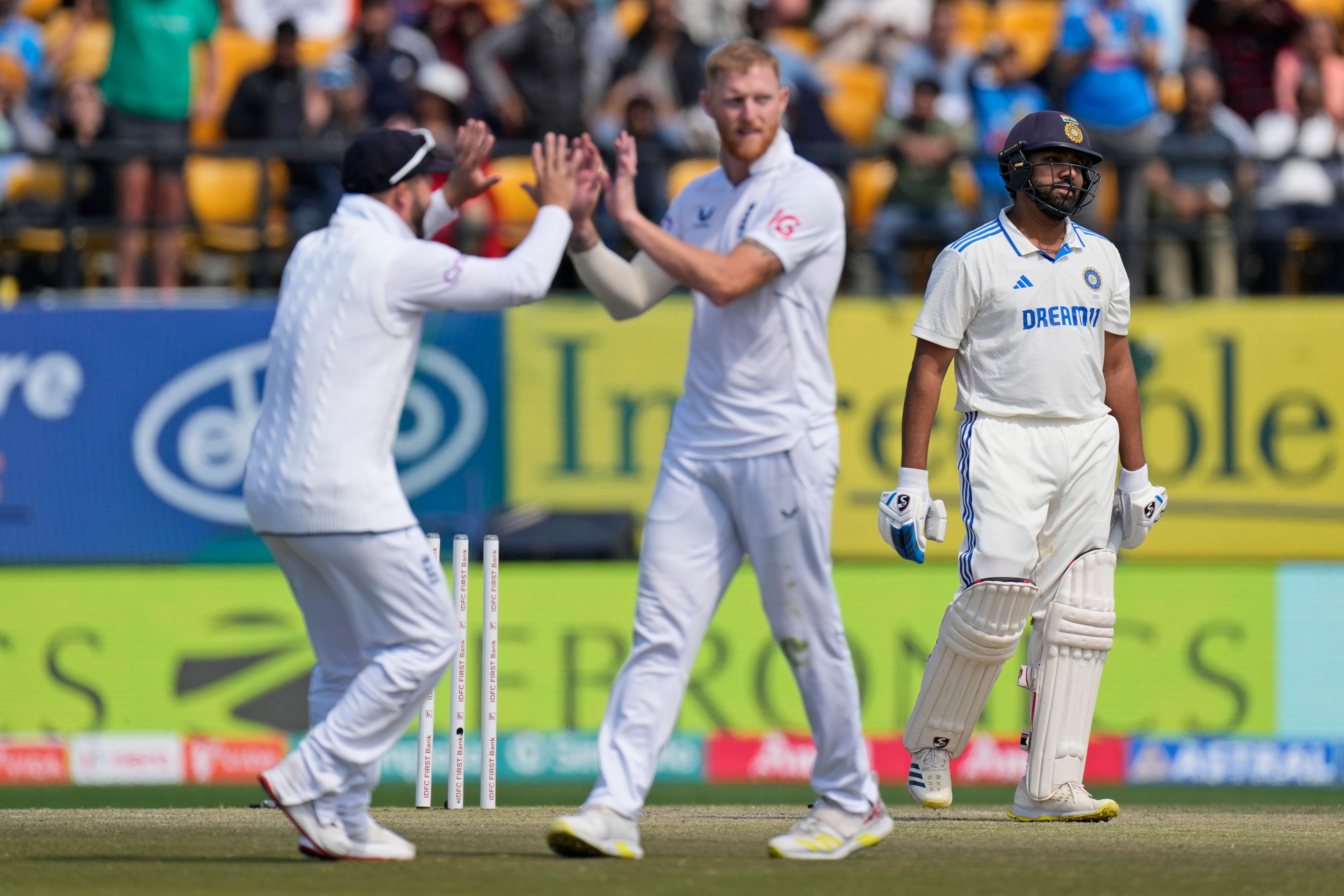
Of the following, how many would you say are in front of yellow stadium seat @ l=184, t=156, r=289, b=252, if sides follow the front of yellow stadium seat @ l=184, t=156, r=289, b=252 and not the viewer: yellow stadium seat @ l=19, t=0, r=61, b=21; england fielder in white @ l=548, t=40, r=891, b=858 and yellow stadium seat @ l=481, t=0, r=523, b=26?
1

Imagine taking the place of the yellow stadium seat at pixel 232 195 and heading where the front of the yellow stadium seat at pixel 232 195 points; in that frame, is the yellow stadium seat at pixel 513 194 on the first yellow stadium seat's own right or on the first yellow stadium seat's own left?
on the first yellow stadium seat's own left

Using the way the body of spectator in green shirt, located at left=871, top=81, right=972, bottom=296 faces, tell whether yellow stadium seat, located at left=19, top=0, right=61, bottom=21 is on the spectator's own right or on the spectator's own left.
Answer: on the spectator's own right

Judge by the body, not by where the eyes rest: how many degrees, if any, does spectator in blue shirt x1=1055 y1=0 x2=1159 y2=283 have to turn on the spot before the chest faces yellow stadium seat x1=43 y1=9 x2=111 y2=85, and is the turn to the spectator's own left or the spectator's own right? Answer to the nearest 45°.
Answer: approximately 90° to the spectator's own right

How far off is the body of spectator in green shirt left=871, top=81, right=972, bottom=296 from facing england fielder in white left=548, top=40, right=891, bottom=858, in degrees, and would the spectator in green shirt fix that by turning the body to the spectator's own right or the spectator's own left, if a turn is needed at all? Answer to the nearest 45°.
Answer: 0° — they already face them

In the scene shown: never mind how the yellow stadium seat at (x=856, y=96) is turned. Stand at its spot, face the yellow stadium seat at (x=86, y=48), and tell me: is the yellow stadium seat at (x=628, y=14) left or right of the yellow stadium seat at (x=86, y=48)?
right

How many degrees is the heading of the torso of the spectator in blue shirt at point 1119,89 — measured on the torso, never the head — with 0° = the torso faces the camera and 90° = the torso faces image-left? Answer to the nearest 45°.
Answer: approximately 0°

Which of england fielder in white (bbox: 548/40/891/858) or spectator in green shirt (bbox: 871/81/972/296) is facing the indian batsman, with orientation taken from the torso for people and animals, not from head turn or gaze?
the spectator in green shirt

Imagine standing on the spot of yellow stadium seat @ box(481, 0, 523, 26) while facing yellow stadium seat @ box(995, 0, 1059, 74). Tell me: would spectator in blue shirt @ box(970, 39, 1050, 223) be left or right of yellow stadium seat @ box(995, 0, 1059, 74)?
right
